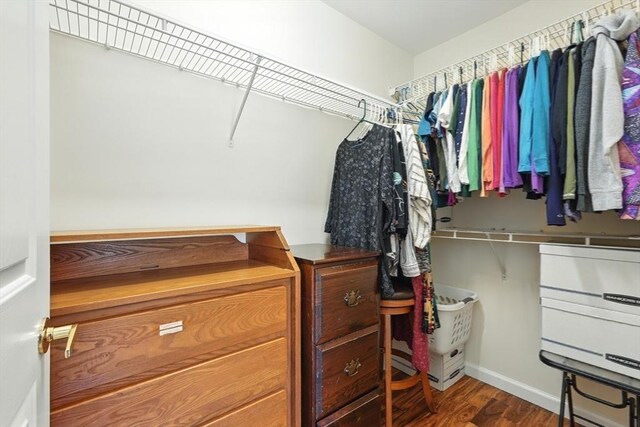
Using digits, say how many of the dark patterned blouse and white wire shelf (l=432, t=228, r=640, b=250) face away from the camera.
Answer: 0

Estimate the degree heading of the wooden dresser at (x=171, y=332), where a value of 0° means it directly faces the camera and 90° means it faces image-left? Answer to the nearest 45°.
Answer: approximately 315°

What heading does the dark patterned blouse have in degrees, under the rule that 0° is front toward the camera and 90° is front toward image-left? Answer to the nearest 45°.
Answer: approximately 45°

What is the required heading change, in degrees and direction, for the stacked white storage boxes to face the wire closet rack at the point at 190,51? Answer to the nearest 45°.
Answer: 0° — it already faces it

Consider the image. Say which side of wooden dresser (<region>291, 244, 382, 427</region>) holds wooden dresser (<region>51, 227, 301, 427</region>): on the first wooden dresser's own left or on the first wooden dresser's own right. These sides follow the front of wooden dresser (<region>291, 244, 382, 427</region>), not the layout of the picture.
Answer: on the first wooden dresser's own right

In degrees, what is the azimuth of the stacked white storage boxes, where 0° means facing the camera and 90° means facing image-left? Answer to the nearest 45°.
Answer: approximately 45°

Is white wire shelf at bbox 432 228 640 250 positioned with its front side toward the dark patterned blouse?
yes

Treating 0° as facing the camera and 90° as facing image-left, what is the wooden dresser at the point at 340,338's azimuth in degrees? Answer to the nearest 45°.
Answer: approximately 315°

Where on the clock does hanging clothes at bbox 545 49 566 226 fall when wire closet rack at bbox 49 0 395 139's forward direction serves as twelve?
The hanging clothes is roughly at 11 o'clock from the wire closet rack.

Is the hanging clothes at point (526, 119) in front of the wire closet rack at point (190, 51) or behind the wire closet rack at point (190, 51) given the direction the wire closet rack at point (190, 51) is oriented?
in front

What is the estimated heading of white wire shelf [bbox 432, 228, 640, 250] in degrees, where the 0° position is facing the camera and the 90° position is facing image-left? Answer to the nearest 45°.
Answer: approximately 45°
